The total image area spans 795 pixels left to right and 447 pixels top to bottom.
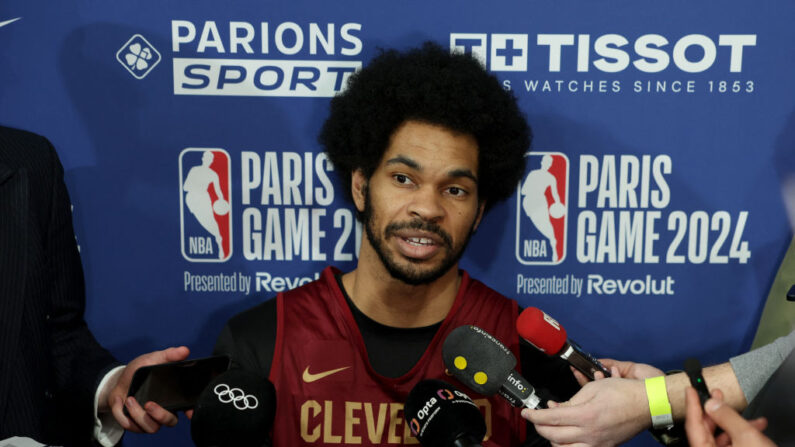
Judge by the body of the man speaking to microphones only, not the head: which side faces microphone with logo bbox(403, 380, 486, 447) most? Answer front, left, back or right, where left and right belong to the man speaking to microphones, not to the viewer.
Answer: front

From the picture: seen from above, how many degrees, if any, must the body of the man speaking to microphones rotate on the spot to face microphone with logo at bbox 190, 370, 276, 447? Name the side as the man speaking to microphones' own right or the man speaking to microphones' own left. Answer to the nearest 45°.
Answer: approximately 45° to the man speaking to microphones' own right

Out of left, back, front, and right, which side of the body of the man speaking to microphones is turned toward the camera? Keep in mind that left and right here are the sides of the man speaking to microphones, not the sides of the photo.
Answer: front
